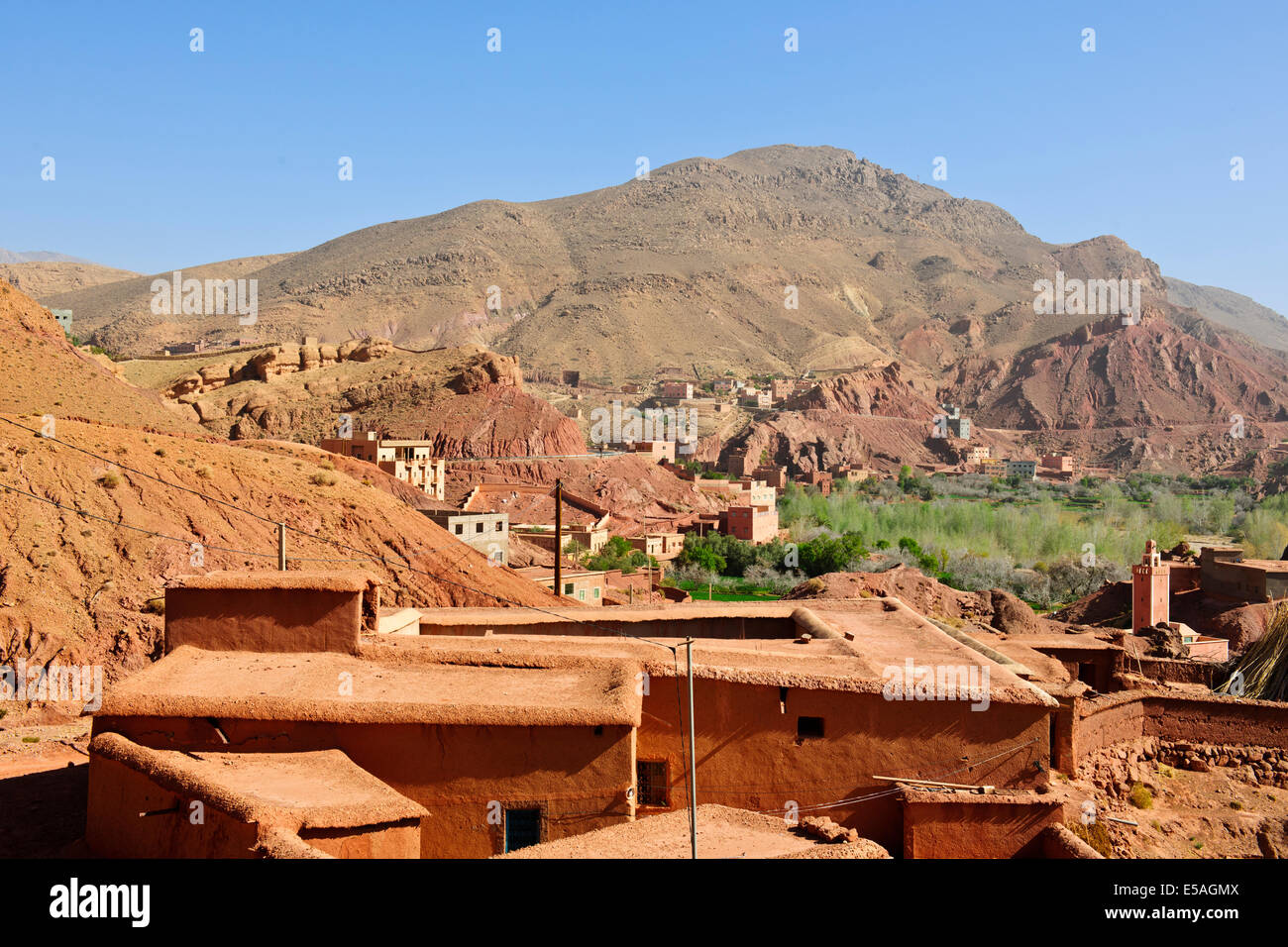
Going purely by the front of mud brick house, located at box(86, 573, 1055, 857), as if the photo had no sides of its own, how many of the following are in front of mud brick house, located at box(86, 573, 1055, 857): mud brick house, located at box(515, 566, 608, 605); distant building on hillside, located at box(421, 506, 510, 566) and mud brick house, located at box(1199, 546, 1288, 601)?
0

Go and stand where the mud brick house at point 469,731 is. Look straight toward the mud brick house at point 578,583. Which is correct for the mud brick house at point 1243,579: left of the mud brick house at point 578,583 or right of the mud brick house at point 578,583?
right

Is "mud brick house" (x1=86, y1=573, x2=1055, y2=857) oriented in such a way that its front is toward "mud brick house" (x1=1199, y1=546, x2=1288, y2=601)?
no

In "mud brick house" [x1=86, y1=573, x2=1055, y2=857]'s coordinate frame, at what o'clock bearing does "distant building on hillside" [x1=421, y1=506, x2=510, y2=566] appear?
The distant building on hillside is roughly at 6 o'clock from the mud brick house.

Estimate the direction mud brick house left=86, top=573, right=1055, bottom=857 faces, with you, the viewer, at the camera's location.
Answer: facing the viewer

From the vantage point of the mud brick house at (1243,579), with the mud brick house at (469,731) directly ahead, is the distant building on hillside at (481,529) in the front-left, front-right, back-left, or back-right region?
front-right

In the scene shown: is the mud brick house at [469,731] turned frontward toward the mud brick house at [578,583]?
no

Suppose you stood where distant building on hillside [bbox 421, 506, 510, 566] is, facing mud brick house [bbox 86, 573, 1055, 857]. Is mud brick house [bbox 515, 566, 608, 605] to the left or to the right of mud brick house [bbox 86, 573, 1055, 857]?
left

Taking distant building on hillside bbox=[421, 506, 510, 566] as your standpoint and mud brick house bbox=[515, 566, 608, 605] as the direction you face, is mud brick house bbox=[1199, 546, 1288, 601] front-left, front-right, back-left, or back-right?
front-left
